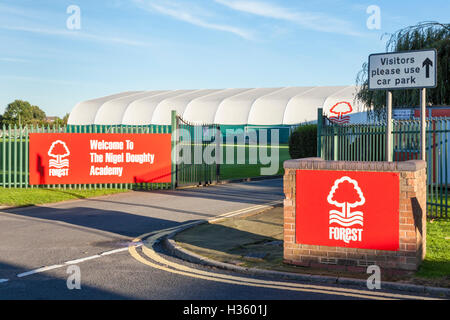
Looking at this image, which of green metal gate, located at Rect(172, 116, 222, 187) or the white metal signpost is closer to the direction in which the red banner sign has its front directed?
the white metal signpost

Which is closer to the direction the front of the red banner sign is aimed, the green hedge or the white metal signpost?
the white metal signpost

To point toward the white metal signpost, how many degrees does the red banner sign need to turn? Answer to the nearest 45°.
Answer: approximately 45° to its left

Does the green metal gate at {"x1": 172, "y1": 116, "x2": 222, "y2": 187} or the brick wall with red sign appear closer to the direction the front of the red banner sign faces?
the brick wall with red sign

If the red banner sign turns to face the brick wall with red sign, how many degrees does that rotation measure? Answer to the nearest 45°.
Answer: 0° — it already faces it

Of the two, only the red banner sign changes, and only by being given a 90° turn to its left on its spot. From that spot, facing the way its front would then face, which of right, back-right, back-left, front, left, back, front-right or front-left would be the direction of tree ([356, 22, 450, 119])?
front

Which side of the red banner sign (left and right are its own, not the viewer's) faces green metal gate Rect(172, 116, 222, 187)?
left

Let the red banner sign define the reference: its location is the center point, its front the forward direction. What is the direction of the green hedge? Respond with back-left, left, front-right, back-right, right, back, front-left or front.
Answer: back-left

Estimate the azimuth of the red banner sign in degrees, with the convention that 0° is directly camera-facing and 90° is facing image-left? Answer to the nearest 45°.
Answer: approximately 0°
